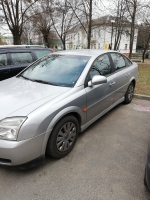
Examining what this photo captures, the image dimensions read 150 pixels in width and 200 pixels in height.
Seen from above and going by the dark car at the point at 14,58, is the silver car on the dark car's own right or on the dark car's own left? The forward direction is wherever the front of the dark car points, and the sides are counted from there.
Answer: on the dark car's own left

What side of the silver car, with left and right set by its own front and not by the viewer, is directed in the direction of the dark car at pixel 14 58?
right

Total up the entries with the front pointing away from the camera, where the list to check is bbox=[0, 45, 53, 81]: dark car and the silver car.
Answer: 0

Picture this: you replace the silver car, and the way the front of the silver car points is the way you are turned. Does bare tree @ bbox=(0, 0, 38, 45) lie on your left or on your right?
on your right

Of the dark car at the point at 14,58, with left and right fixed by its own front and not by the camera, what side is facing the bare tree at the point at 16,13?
right

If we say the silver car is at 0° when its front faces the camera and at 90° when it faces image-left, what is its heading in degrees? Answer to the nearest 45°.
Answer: approximately 45°

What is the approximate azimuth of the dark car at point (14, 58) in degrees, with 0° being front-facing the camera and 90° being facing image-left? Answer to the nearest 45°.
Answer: approximately 90°
